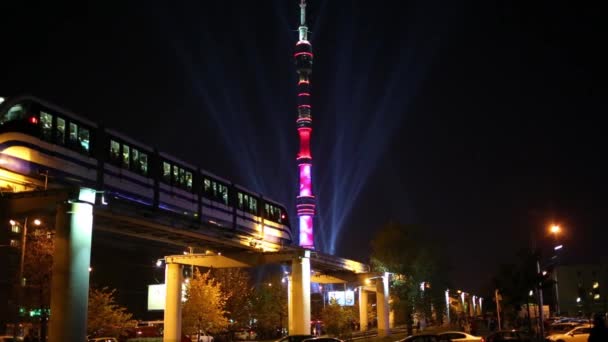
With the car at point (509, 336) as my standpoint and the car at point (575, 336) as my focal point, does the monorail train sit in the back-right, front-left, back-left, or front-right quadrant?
back-left

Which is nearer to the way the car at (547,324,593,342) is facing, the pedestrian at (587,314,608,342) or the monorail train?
the monorail train

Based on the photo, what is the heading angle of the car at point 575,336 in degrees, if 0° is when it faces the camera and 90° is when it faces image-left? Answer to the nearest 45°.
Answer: approximately 90°
